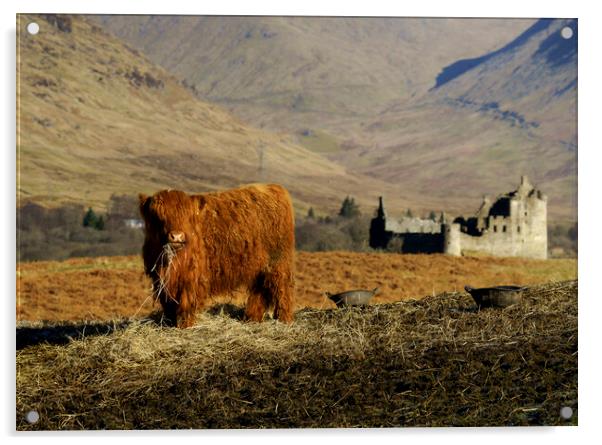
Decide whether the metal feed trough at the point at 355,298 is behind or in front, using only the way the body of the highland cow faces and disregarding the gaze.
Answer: behind

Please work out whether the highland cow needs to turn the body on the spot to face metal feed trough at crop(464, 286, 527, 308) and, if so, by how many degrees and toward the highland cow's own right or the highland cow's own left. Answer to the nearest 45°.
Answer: approximately 135° to the highland cow's own left

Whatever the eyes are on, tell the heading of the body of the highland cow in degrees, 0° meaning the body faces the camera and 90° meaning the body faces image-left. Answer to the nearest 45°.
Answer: approximately 45°
